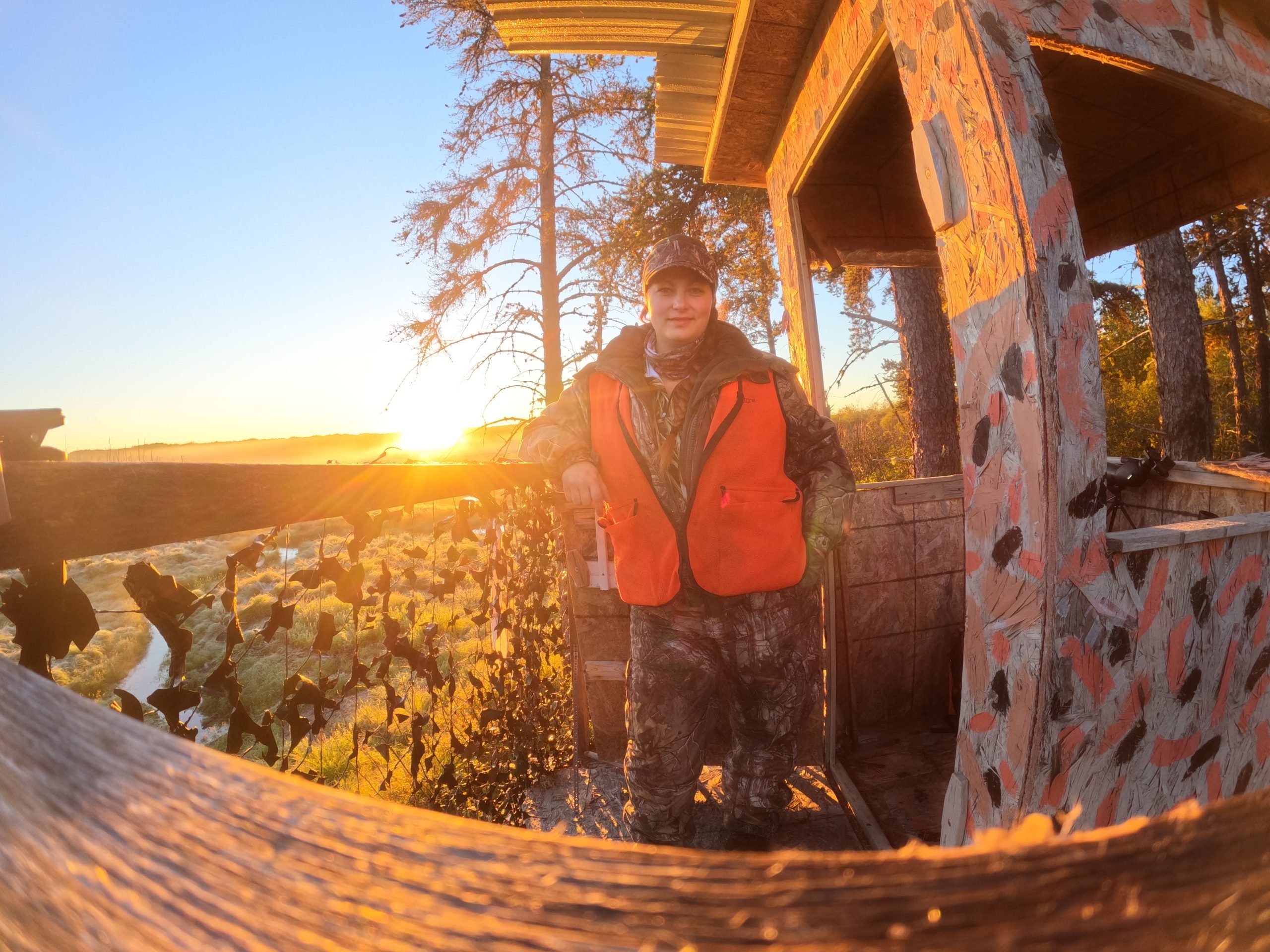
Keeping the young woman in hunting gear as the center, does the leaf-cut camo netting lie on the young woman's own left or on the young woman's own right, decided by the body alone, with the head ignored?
on the young woman's own right

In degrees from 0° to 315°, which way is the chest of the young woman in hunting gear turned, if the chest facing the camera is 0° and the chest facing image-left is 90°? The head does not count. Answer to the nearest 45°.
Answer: approximately 0°
